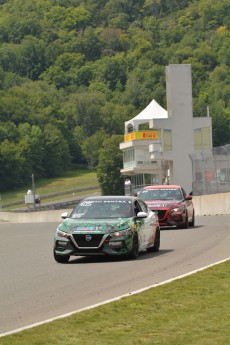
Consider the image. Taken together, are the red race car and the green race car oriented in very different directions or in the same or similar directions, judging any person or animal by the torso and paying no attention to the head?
same or similar directions

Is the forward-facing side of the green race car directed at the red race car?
no

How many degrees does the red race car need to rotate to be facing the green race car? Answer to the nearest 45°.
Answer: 0° — it already faces it

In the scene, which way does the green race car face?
toward the camera

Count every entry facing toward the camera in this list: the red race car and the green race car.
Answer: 2

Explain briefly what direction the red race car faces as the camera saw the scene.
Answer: facing the viewer
